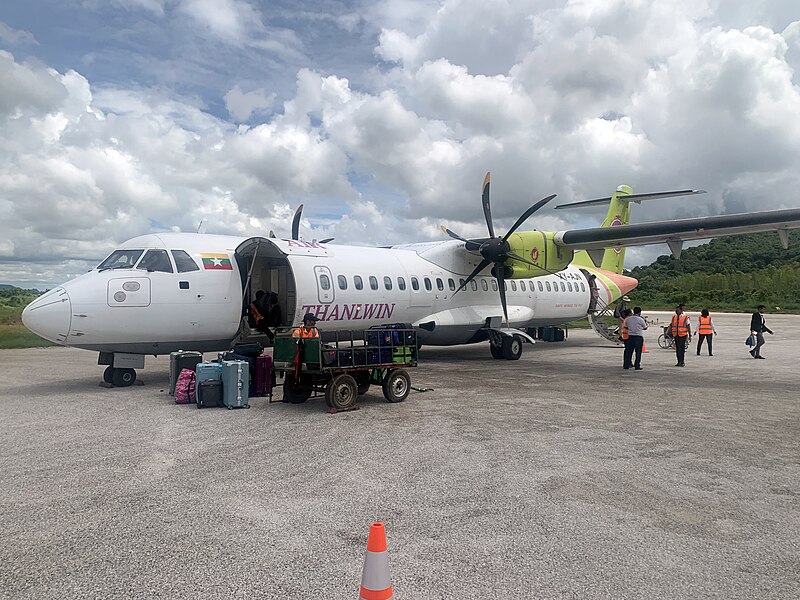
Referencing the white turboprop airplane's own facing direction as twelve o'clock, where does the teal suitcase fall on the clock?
The teal suitcase is roughly at 11 o'clock from the white turboprop airplane.

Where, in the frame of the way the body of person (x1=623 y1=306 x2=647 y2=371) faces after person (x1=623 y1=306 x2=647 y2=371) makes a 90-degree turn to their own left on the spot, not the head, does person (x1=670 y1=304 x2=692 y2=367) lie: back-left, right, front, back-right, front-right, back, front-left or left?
back-right

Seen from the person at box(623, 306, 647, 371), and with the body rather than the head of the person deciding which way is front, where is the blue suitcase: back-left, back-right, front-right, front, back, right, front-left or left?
back-left

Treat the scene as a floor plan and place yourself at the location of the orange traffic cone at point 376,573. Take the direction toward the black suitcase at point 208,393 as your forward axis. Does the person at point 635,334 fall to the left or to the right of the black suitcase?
right

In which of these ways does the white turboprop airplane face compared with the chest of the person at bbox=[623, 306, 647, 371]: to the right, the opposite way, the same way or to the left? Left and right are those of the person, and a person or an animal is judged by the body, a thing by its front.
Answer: the opposite way

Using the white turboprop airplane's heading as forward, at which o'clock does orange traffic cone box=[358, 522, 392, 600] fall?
The orange traffic cone is roughly at 10 o'clock from the white turboprop airplane.

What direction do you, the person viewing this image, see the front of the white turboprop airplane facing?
facing the viewer and to the left of the viewer

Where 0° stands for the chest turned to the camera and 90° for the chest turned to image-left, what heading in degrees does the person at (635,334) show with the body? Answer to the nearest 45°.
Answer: approximately 180°
